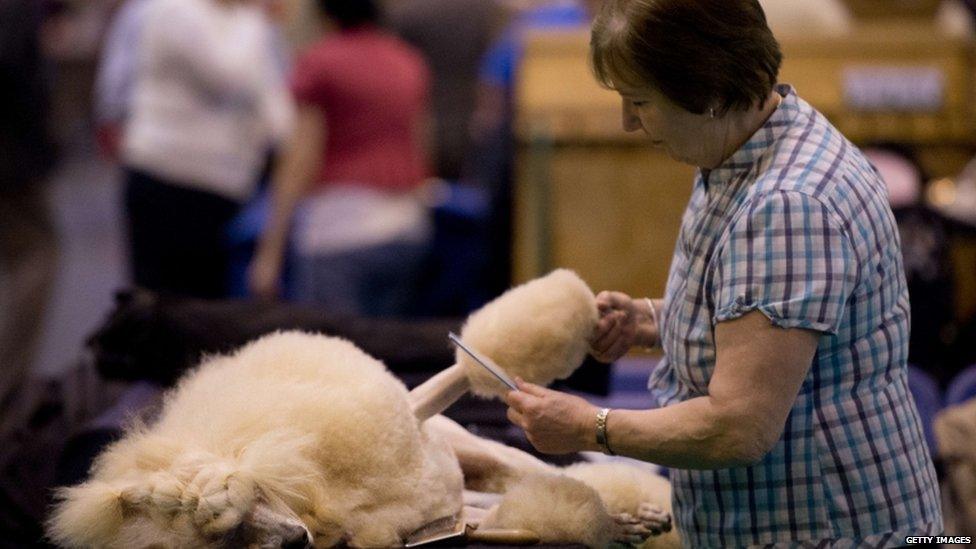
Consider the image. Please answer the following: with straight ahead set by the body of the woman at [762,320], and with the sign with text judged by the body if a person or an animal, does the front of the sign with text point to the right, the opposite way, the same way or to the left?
to the left

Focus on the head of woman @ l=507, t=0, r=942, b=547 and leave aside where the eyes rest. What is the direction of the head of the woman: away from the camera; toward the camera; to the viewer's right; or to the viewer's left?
to the viewer's left

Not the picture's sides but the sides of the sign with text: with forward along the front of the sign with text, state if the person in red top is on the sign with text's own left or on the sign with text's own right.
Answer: on the sign with text's own right

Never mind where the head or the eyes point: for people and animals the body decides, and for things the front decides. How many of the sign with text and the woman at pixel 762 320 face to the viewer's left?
1

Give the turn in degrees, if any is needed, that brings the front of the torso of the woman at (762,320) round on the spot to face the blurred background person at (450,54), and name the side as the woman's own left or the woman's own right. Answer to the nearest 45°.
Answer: approximately 90° to the woman's own right

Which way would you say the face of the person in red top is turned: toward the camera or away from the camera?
away from the camera

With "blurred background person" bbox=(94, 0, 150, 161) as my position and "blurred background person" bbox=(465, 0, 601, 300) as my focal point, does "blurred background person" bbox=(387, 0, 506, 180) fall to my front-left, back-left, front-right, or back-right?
front-left

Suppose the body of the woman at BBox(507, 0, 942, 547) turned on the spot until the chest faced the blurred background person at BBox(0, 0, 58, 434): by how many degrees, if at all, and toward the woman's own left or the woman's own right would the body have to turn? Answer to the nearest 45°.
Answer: approximately 45° to the woman's own right

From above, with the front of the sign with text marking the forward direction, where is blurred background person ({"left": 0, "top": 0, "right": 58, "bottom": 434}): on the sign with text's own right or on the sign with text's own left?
on the sign with text's own right

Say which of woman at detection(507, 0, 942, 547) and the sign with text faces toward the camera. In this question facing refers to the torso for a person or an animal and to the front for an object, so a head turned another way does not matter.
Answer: the sign with text

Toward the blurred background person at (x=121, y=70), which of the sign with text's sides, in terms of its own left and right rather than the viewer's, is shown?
right

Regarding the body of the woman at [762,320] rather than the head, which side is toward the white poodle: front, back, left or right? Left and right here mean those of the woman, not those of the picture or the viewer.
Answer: front

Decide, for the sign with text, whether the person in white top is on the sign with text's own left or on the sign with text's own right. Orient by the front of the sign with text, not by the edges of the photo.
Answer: on the sign with text's own right

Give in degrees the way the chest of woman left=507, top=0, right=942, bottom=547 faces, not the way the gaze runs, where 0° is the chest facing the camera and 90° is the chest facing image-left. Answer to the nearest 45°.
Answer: approximately 90°

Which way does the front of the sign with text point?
toward the camera
